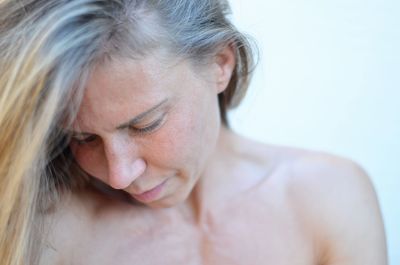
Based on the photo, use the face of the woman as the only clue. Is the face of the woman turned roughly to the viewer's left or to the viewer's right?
to the viewer's left

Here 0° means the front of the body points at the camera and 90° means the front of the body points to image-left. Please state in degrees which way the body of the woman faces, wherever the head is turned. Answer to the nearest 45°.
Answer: approximately 0°
